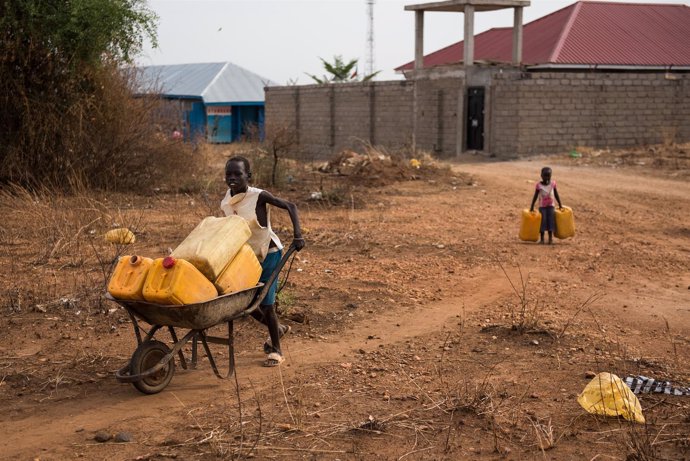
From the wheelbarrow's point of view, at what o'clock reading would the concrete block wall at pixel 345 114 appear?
The concrete block wall is roughly at 5 o'clock from the wheelbarrow.

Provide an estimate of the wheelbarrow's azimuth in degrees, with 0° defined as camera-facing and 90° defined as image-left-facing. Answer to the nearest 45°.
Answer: approximately 45°

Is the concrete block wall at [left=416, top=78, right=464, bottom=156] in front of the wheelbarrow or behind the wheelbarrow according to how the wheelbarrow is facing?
behind

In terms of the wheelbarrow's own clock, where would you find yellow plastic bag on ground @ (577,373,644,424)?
The yellow plastic bag on ground is roughly at 8 o'clock from the wheelbarrow.

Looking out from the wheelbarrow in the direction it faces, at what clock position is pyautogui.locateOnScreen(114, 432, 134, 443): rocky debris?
The rocky debris is roughly at 11 o'clock from the wheelbarrow.

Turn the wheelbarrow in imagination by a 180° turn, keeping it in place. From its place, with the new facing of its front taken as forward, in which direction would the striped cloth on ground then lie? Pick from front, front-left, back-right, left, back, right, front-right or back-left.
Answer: front-right

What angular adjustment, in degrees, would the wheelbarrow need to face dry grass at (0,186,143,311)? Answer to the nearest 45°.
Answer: approximately 135° to its right

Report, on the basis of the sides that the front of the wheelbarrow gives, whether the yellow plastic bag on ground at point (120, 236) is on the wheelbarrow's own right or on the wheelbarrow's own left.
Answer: on the wheelbarrow's own right
